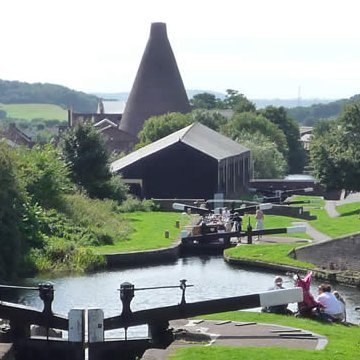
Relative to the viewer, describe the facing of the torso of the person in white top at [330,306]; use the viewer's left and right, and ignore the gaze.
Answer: facing away from the viewer and to the left of the viewer

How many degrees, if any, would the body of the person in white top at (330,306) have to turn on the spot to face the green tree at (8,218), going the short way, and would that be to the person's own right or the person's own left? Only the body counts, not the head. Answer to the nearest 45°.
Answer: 0° — they already face it

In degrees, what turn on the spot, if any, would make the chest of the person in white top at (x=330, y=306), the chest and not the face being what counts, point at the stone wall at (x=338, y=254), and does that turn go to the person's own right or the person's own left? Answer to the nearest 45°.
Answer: approximately 45° to the person's own right
